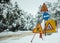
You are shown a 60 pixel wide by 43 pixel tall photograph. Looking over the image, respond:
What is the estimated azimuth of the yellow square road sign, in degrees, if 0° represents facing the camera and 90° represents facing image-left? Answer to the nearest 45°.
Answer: approximately 0°

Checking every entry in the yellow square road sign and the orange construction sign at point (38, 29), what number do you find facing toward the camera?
2

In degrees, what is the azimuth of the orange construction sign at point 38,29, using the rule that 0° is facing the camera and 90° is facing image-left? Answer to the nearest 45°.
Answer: approximately 0°
